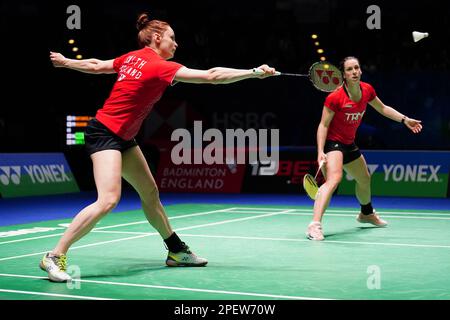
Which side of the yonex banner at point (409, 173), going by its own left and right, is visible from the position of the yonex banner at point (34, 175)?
right

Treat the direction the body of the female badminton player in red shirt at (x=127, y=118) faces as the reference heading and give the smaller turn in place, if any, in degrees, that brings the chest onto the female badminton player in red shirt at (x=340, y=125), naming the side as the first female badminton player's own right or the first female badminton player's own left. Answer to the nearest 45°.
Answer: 0° — they already face them

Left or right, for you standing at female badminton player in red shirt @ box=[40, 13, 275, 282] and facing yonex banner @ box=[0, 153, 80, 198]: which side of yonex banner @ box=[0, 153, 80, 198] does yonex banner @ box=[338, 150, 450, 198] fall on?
right

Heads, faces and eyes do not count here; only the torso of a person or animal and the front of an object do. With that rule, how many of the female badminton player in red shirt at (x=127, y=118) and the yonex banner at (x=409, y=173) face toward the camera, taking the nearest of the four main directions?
1

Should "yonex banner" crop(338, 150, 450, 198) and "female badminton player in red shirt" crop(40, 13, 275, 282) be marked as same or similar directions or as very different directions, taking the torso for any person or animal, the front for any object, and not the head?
very different directions

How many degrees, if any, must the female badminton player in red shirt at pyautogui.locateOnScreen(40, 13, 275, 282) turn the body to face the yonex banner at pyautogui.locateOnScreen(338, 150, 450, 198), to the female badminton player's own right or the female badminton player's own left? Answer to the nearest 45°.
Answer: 0° — they already face it

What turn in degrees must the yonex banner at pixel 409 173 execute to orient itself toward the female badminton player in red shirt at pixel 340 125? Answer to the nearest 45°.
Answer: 0° — it already faces them

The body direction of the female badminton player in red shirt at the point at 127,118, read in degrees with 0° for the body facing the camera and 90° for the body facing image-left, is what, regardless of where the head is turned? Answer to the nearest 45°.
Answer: approximately 225°

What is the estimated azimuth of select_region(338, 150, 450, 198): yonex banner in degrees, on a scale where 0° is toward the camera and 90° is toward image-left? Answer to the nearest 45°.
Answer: approximately 0°

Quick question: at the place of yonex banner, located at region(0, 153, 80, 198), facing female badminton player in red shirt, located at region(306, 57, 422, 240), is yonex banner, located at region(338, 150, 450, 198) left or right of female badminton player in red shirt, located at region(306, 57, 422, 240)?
left

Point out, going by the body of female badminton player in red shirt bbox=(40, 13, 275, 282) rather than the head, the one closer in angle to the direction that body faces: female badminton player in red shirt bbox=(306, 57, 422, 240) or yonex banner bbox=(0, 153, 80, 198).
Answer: the female badminton player in red shirt
